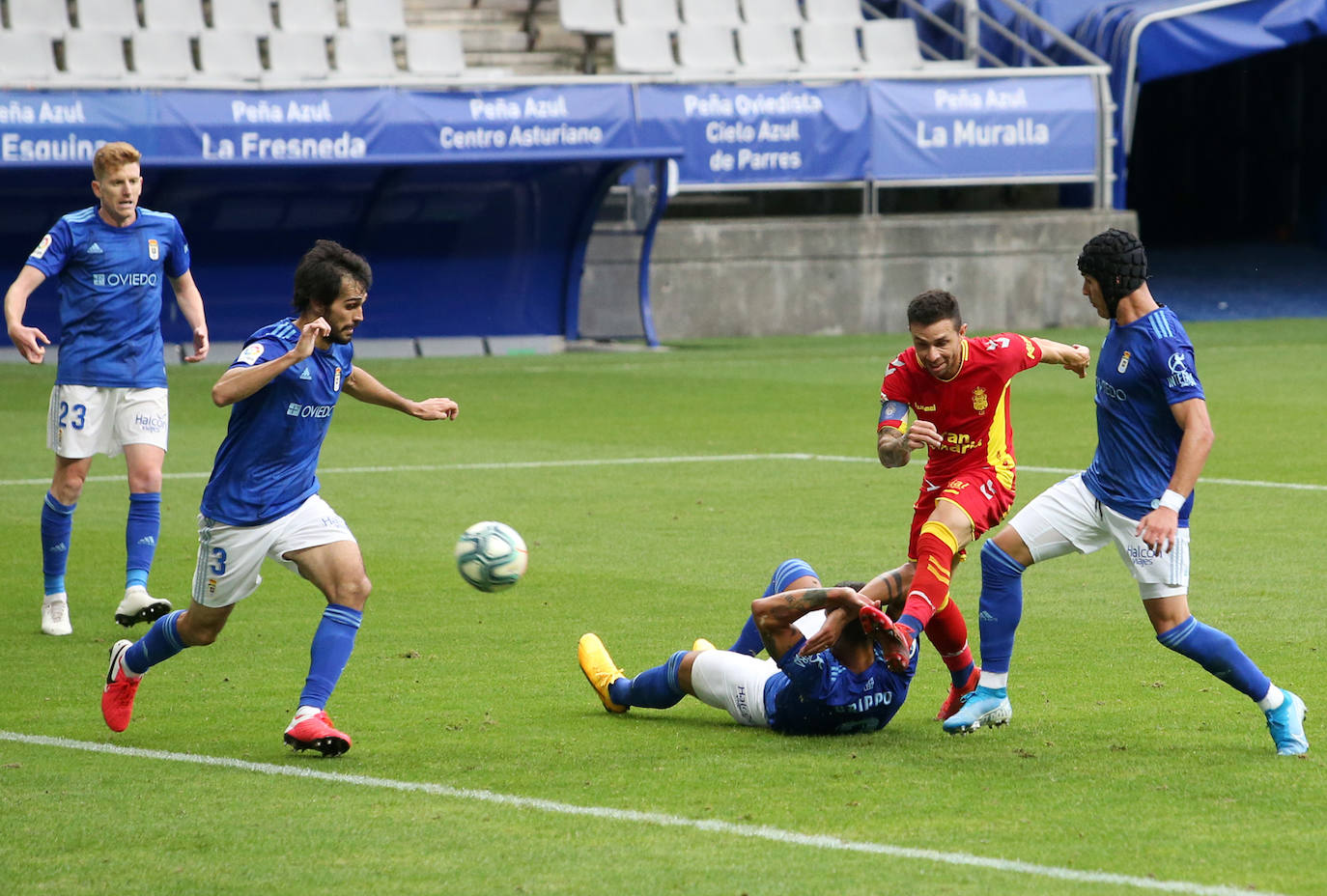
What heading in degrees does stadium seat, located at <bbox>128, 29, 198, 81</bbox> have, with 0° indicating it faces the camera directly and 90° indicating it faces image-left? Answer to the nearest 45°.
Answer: approximately 0°

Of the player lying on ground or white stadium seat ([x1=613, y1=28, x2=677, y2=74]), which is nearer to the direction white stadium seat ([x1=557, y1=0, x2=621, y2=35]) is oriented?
the player lying on ground

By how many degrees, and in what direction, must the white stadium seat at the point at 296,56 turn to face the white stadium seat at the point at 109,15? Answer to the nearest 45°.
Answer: approximately 90° to its right

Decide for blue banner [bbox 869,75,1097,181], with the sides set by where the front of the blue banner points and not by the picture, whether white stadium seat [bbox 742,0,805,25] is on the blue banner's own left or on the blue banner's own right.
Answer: on the blue banner's own right

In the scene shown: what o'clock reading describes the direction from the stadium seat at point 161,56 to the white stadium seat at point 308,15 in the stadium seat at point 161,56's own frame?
The white stadium seat is roughly at 8 o'clock from the stadium seat.

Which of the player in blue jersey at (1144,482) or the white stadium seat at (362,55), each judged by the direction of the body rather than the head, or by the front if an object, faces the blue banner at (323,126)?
the white stadium seat

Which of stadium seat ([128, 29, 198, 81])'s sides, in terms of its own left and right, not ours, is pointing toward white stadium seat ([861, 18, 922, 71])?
left

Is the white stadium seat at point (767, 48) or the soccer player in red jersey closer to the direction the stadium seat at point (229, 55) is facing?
the soccer player in red jersey

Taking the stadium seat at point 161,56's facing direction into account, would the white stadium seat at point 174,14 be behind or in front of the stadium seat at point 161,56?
behind

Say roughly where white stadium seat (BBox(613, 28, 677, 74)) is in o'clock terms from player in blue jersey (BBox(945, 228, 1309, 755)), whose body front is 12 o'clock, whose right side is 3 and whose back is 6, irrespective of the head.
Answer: The white stadium seat is roughly at 4 o'clock from the player in blue jersey.

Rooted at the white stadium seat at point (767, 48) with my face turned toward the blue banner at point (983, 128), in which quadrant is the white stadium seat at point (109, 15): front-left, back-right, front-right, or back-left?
back-right

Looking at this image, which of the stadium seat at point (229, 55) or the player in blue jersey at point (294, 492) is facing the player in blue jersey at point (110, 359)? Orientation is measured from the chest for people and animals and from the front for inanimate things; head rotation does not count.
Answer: the stadium seat

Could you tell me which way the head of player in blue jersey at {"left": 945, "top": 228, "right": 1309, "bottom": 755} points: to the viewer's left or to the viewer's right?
to the viewer's left
